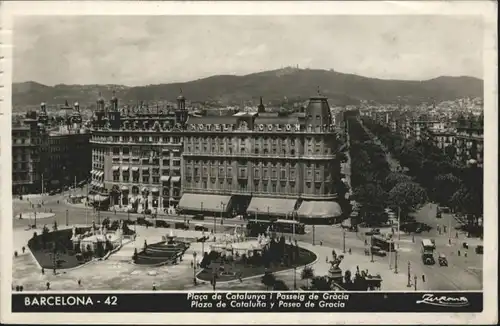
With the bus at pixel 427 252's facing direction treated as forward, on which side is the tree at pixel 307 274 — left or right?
on its right

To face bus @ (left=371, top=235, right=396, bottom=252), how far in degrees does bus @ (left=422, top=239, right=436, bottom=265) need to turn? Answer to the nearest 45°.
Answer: approximately 90° to its right

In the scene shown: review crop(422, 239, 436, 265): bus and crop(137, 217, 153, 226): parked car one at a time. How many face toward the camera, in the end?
1

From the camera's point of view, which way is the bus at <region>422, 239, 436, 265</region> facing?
toward the camera
